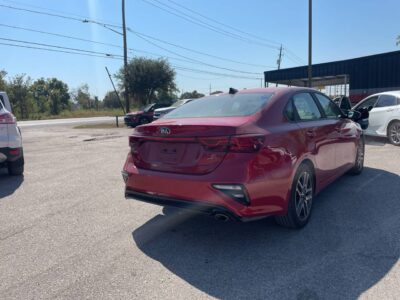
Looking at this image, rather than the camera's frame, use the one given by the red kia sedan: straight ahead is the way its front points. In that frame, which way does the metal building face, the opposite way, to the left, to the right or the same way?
the opposite way

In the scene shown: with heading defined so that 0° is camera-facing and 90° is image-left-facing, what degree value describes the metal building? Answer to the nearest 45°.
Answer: approximately 45°

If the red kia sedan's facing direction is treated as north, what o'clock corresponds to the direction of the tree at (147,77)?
The tree is roughly at 10 o'clock from the red kia sedan.

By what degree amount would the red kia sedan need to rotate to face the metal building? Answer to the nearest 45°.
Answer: approximately 45° to its left

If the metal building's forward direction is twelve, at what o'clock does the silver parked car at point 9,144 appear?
The silver parked car is roughly at 11 o'clock from the metal building.

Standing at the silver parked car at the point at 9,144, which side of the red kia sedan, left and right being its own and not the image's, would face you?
left

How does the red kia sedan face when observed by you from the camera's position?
facing away from the viewer and to the right of the viewer
